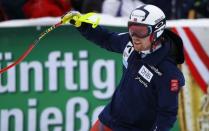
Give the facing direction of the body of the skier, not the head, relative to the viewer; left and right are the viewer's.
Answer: facing the viewer and to the left of the viewer

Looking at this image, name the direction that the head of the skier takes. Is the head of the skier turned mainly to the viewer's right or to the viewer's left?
to the viewer's left

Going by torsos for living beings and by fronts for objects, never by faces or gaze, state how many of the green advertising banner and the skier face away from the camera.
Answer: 0

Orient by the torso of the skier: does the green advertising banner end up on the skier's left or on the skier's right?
on the skier's right
